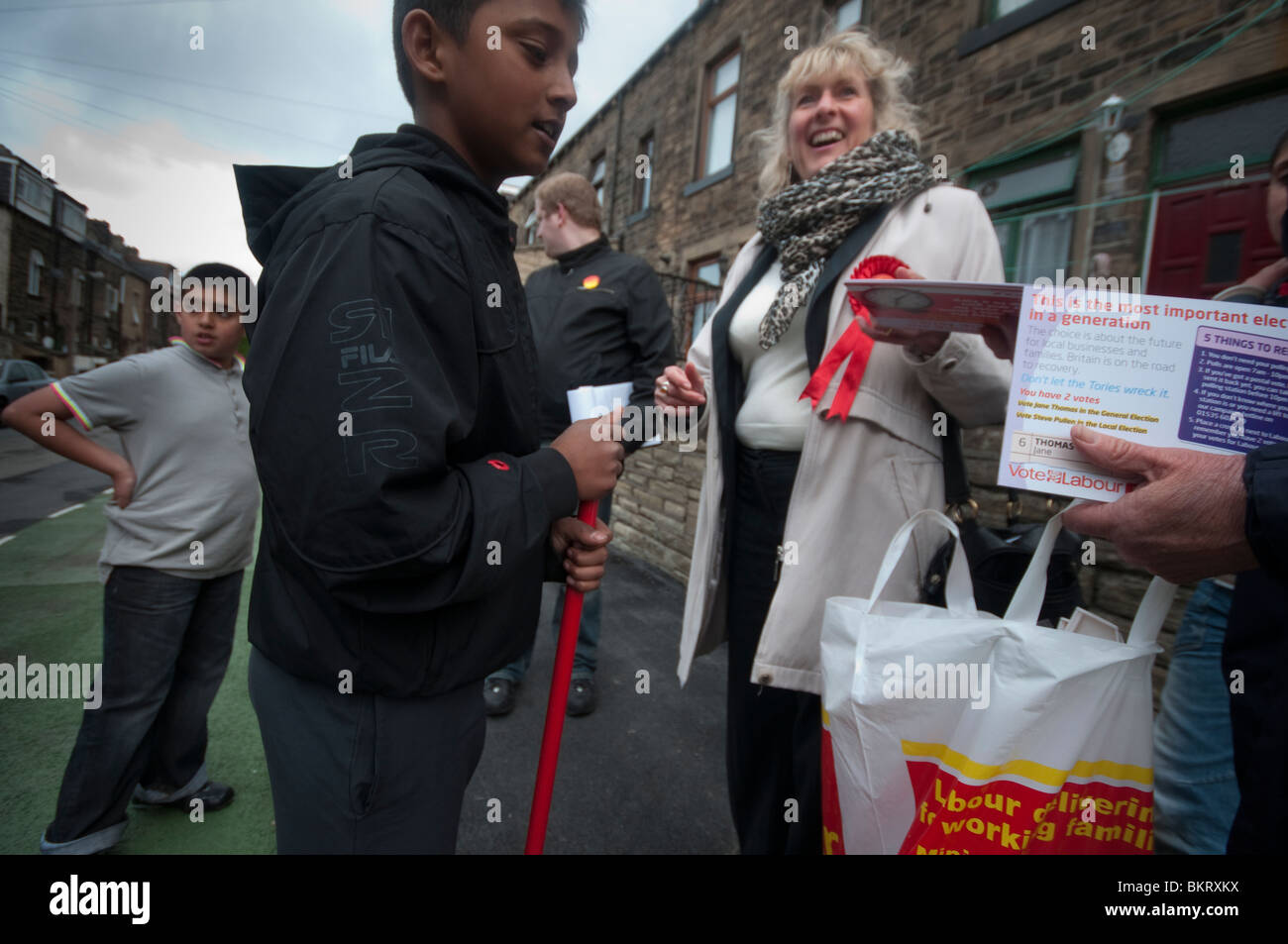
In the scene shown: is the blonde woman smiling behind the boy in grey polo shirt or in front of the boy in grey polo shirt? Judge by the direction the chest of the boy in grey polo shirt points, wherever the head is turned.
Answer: in front

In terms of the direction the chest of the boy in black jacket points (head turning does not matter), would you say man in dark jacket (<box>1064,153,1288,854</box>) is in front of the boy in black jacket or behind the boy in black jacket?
in front

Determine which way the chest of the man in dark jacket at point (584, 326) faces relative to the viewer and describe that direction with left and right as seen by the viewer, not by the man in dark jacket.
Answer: facing the viewer and to the left of the viewer

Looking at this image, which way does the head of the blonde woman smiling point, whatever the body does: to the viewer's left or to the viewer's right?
to the viewer's left

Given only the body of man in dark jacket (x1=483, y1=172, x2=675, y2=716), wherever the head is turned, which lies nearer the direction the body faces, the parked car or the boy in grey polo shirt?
the boy in grey polo shirt

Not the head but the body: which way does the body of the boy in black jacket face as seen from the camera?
to the viewer's right

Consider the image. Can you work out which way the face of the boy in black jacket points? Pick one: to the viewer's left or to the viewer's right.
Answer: to the viewer's right

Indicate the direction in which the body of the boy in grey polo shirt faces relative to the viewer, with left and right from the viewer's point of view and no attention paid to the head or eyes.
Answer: facing the viewer and to the right of the viewer

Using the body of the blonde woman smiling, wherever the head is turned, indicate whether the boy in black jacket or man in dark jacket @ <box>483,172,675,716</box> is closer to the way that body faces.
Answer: the boy in black jacket

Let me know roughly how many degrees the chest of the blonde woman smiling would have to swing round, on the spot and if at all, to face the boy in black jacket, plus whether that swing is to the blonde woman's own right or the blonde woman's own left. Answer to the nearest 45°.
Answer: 0° — they already face them
